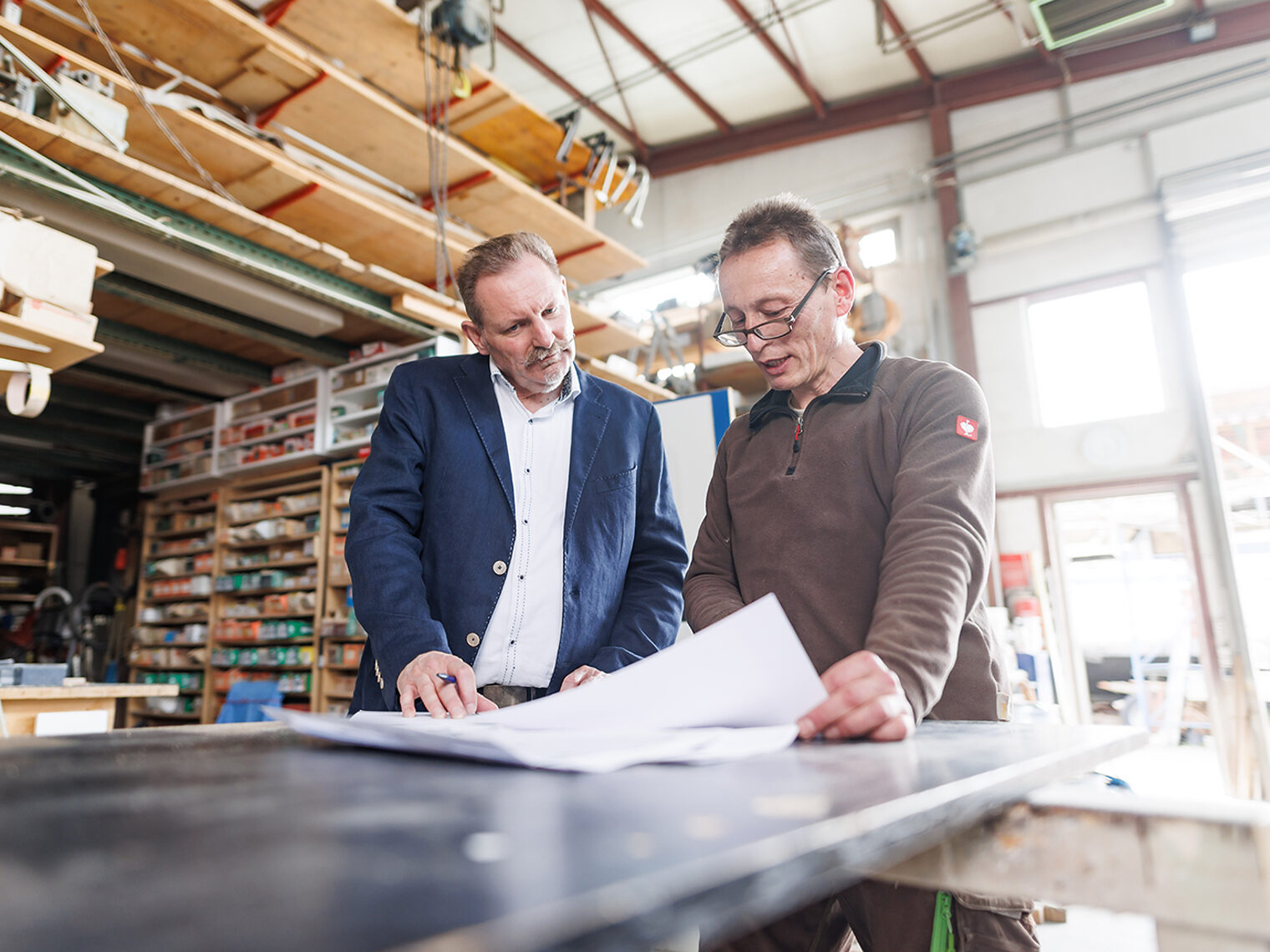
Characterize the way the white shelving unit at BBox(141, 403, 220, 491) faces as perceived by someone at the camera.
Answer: facing the viewer and to the left of the viewer

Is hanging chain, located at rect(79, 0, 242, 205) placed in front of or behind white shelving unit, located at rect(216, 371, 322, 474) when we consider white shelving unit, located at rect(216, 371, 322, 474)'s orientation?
in front

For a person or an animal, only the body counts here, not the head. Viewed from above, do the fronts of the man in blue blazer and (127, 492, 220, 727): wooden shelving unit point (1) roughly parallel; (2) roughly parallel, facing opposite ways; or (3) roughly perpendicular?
roughly parallel

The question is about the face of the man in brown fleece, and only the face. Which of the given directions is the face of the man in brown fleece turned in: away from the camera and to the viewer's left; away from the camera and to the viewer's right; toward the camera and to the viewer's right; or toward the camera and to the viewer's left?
toward the camera and to the viewer's left

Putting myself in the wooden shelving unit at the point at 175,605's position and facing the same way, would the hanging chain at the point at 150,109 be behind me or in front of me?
in front

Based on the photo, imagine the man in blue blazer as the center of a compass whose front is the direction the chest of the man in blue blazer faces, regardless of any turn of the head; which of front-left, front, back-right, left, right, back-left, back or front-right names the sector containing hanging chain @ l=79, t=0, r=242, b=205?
back-right

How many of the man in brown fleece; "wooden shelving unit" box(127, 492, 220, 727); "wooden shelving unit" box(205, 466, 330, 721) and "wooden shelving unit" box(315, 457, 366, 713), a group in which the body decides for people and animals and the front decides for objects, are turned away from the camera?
0

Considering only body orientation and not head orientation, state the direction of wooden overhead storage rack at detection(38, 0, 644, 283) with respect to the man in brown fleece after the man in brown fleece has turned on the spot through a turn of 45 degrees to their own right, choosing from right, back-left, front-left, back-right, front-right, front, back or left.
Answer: front-right

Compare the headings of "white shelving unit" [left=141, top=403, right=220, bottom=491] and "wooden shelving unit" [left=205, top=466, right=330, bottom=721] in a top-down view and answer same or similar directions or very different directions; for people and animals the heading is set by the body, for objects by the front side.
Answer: same or similar directions

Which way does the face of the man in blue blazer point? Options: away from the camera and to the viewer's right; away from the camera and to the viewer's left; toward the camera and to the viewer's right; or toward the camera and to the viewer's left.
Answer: toward the camera and to the viewer's right

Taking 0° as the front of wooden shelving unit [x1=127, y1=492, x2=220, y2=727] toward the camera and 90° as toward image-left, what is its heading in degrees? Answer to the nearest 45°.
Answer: approximately 45°

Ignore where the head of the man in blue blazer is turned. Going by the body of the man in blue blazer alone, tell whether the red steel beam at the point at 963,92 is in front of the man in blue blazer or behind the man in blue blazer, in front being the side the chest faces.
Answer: behind

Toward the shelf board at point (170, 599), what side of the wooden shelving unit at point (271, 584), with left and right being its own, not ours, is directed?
right

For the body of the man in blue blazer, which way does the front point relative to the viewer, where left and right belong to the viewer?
facing the viewer

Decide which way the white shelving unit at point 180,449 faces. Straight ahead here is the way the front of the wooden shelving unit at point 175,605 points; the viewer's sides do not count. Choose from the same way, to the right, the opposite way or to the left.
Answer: the same way
